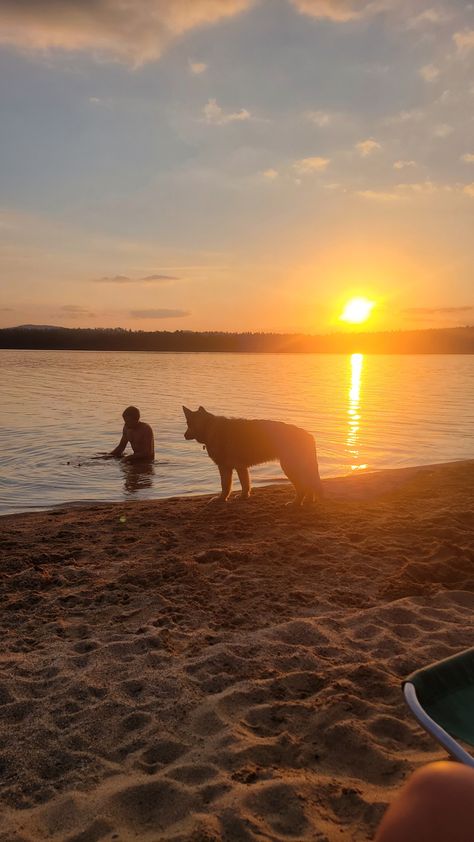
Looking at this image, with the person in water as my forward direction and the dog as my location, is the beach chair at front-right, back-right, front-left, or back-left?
back-left

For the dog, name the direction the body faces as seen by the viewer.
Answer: to the viewer's left

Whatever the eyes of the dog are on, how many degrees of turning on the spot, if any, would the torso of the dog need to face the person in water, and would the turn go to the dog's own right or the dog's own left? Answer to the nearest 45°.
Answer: approximately 45° to the dog's own right

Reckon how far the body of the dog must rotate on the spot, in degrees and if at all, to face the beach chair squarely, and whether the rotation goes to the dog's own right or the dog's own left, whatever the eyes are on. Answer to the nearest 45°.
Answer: approximately 90° to the dog's own left

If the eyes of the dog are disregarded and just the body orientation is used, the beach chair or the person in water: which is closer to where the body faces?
the person in water
